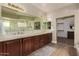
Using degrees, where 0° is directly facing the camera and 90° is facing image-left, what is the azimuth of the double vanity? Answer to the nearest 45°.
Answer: approximately 315°
